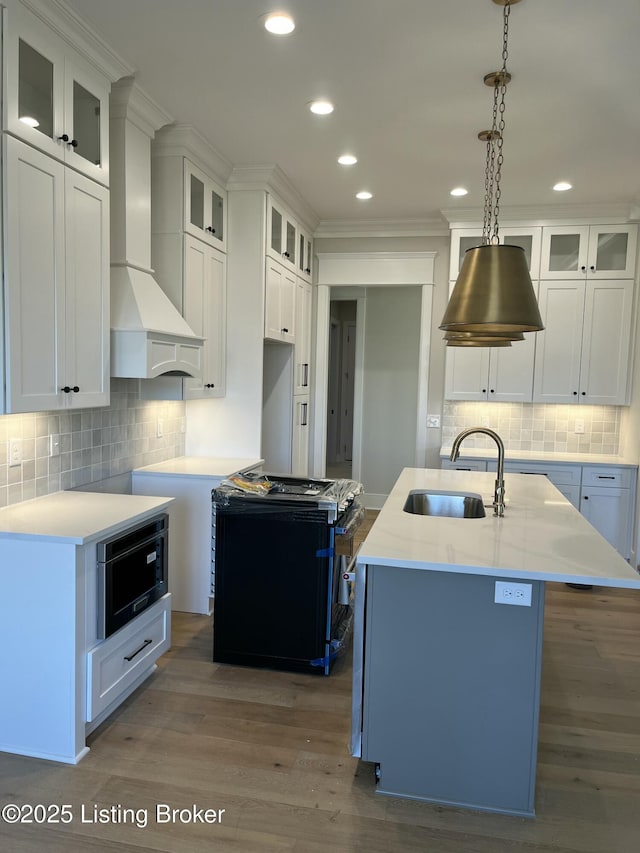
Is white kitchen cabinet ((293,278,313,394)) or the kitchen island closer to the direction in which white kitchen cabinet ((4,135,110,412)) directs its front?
the kitchen island

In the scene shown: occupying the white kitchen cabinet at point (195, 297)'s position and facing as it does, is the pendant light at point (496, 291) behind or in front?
in front

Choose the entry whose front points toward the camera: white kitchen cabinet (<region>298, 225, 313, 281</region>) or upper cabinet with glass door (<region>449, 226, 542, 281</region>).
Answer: the upper cabinet with glass door

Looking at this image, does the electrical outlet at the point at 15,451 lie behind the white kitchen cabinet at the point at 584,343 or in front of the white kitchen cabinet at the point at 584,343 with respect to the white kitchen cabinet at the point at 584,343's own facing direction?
in front

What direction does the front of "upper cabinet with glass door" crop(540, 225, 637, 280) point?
toward the camera

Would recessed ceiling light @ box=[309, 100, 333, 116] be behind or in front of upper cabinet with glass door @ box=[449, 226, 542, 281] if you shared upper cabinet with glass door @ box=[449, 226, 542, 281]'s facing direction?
in front

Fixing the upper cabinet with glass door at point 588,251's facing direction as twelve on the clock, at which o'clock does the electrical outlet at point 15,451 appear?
The electrical outlet is roughly at 1 o'clock from the upper cabinet with glass door.

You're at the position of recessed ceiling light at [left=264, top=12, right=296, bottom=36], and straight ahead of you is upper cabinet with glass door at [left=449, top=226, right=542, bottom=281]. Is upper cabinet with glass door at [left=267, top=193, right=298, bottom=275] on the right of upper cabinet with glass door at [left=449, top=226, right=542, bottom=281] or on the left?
left

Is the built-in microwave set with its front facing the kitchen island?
yes

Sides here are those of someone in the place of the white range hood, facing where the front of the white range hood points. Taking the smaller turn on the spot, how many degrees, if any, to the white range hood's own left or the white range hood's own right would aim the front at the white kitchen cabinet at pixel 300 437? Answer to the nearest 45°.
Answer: approximately 90° to the white range hood's own left

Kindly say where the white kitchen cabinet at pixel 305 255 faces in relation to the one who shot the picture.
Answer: facing to the right of the viewer

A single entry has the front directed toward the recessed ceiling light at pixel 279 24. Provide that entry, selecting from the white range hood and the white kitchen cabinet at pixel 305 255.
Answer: the white range hood

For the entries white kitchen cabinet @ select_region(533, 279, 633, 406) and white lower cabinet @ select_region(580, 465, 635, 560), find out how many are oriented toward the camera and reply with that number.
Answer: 2

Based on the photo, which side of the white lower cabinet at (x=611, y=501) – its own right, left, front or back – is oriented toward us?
front

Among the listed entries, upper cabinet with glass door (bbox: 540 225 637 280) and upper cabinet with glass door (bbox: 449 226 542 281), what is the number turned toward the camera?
2

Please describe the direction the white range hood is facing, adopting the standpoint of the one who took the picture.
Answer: facing the viewer and to the right of the viewer
